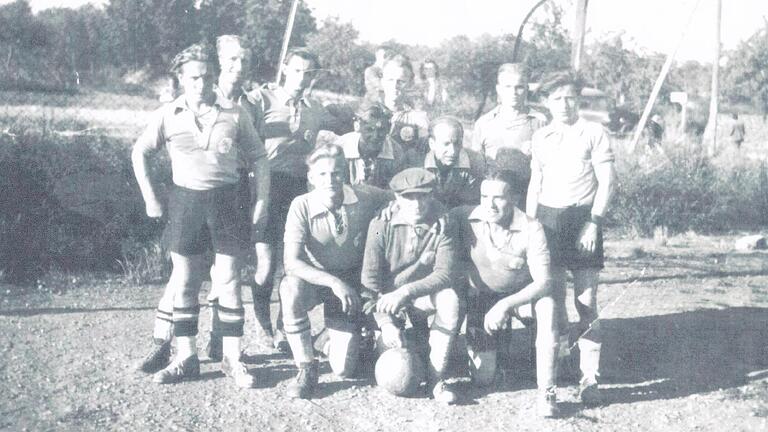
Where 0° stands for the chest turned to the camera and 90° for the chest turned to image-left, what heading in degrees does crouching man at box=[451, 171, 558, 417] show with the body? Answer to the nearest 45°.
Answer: approximately 0°

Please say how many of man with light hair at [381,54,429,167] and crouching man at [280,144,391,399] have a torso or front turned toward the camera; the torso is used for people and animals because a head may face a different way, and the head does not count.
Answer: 2

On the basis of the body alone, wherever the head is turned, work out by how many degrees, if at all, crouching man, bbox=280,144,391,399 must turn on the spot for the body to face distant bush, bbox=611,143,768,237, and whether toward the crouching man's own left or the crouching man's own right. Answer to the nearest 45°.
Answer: approximately 135° to the crouching man's own left

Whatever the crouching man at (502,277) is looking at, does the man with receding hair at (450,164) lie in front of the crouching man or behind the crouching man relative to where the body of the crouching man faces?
behind
